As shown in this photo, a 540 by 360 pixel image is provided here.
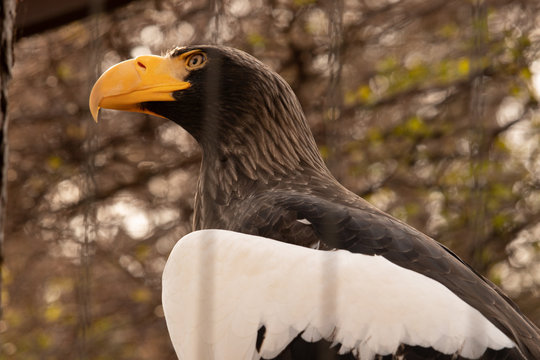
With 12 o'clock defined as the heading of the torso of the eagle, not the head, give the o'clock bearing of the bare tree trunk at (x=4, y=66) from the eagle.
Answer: The bare tree trunk is roughly at 12 o'clock from the eagle.

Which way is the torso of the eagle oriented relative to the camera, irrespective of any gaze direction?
to the viewer's left
